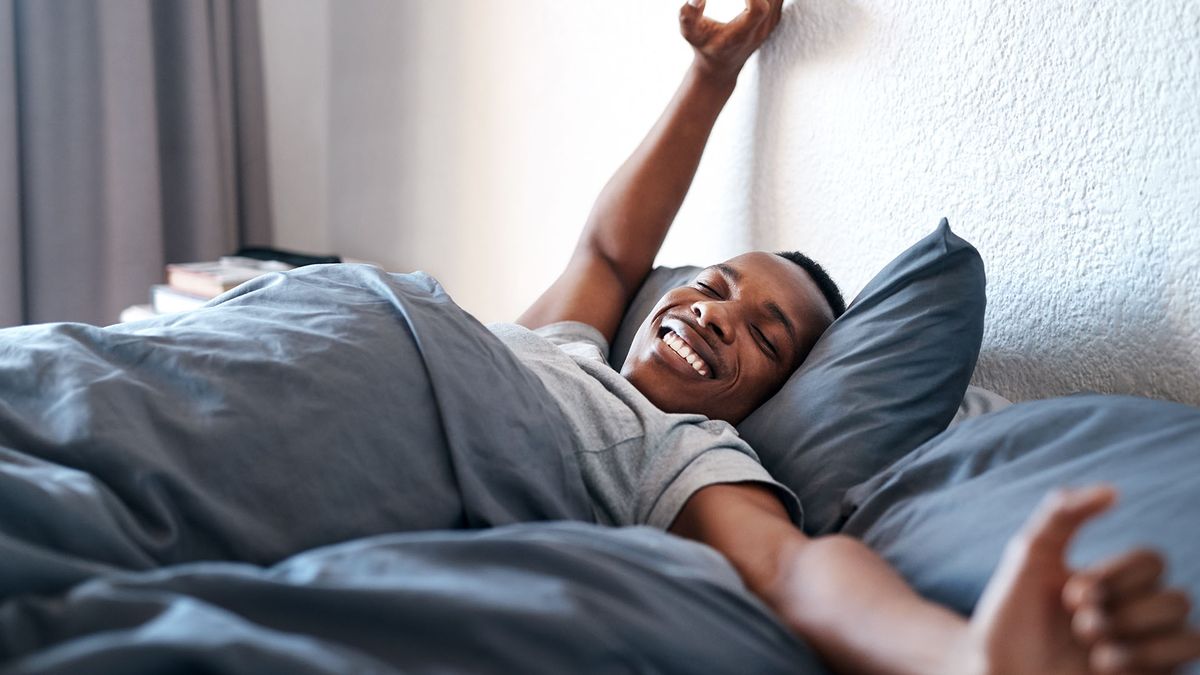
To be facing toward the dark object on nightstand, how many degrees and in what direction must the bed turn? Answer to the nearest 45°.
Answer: approximately 90° to its right

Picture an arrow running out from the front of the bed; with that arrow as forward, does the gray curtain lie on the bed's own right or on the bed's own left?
on the bed's own right

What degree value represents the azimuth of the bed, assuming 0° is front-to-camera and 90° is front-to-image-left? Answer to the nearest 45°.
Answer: approximately 90°
